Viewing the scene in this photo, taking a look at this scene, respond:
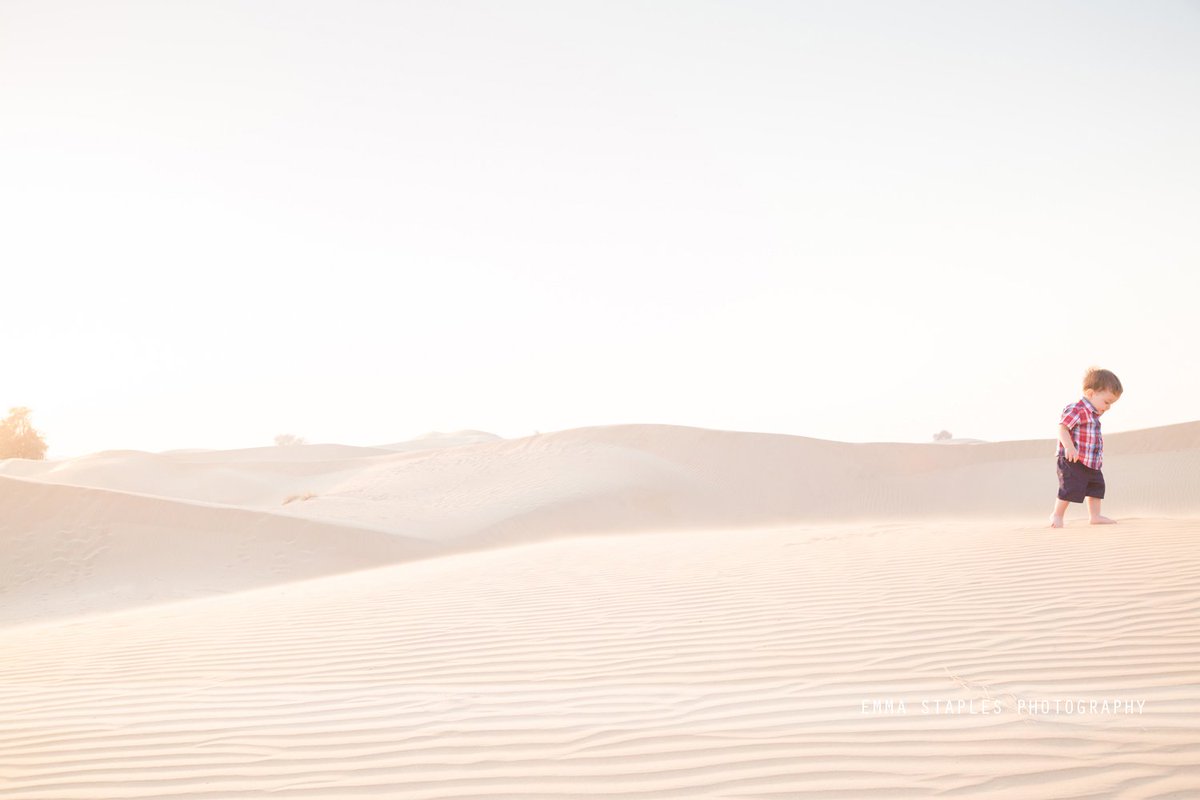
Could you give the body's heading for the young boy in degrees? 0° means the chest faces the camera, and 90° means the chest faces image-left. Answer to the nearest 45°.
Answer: approximately 270°
